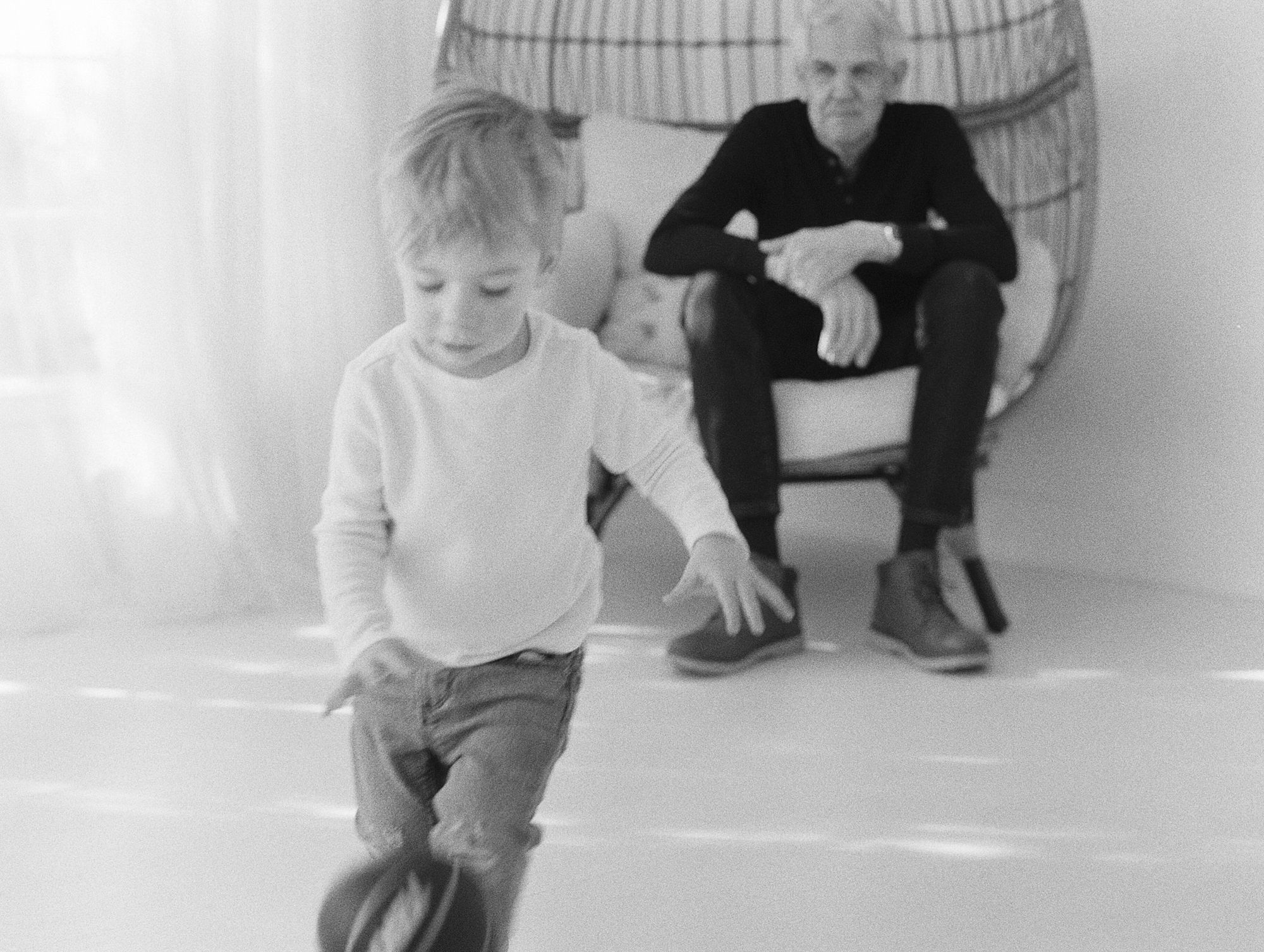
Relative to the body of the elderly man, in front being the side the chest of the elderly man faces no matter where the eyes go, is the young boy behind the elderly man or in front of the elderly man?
in front

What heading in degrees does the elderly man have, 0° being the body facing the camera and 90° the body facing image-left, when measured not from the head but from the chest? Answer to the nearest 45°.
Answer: approximately 0°

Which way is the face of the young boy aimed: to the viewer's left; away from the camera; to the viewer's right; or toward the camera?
toward the camera

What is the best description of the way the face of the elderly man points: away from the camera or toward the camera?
toward the camera

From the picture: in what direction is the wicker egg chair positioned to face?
toward the camera

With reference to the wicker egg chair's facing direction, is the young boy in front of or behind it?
in front
